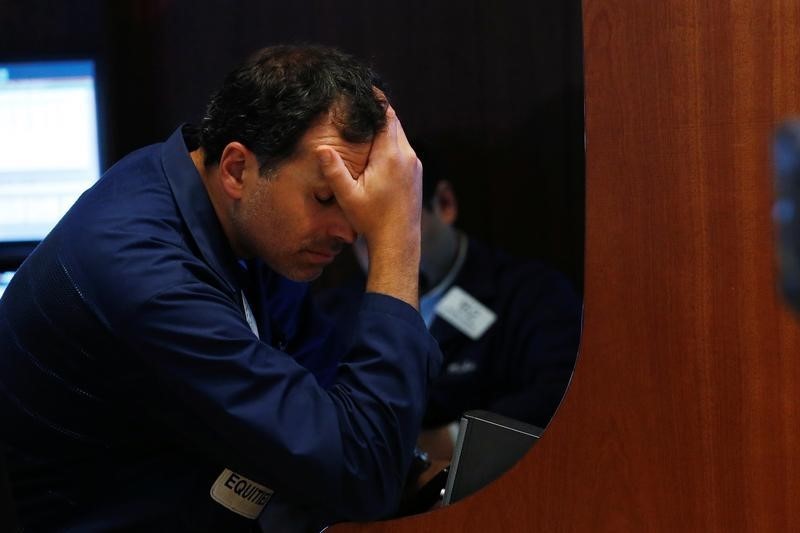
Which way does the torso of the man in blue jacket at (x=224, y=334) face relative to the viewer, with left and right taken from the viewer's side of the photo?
facing to the right of the viewer

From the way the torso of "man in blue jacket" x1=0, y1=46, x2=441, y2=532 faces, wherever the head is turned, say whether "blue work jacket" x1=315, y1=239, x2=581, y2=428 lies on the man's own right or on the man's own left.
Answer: on the man's own left

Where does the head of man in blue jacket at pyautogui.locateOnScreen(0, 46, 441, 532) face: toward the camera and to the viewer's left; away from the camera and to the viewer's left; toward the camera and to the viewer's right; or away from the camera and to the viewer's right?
toward the camera and to the viewer's right
